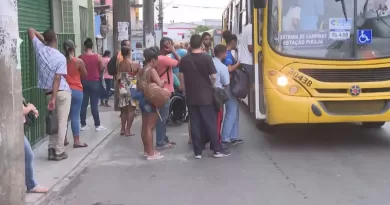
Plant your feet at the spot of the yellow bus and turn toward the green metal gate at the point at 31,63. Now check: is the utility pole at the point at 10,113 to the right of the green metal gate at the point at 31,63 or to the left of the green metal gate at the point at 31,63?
left

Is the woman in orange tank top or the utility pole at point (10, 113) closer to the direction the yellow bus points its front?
the utility pole

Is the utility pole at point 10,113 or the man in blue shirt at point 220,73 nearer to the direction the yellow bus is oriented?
the utility pole

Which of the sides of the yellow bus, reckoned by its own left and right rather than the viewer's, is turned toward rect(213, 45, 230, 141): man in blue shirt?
right

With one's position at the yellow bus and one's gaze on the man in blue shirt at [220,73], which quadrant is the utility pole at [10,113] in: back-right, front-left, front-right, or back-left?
front-left

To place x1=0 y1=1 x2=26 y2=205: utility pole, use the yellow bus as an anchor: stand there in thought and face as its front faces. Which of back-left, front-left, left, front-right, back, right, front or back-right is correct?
front-right

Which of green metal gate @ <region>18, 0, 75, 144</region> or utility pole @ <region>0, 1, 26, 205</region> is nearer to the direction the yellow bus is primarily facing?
the utility pole

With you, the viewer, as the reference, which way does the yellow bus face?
facing the viewer

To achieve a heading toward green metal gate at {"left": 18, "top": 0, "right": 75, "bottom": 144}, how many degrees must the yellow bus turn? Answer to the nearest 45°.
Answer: approximately 90° to its right
